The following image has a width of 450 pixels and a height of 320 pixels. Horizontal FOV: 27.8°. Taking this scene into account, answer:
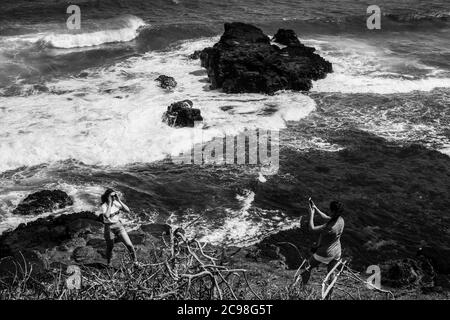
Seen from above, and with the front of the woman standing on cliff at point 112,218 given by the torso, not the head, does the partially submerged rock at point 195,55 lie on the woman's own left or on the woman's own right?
on the woman's own left

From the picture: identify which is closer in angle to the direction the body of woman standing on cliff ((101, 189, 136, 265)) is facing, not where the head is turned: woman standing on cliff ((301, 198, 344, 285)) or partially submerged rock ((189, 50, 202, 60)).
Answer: the woman standing on cliff

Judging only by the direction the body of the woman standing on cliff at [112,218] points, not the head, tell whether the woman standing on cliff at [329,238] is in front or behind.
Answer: in front

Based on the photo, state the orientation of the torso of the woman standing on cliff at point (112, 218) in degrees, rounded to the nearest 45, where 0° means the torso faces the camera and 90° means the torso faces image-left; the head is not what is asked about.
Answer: approximately 315°

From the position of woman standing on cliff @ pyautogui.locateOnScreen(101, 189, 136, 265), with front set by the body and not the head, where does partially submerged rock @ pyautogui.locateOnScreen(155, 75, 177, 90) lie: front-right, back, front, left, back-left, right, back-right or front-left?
back-left
